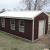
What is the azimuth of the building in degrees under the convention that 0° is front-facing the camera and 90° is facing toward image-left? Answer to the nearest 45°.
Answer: approximately 315°

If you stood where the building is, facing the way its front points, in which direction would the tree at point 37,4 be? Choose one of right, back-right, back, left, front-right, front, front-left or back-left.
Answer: back-left
